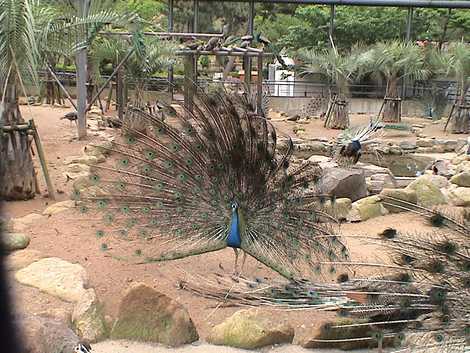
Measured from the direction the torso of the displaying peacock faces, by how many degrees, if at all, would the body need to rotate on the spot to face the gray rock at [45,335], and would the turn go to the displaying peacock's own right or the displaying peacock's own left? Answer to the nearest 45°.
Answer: approximately 45° to the displaying peacock's own right

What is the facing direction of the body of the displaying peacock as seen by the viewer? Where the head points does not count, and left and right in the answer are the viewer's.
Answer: facing the viewer

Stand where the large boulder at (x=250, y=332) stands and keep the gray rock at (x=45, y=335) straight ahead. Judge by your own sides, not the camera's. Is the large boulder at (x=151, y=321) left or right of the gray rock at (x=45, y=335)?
right

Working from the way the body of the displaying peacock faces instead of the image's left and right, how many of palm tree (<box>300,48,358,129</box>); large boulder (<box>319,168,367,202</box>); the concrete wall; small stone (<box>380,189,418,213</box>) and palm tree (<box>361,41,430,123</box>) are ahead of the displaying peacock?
0

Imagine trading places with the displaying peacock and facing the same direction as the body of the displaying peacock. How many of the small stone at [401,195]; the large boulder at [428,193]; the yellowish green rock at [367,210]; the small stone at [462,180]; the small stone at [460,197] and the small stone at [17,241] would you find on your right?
1

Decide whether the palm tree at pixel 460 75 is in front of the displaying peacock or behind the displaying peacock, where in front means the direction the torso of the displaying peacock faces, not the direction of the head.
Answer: behind

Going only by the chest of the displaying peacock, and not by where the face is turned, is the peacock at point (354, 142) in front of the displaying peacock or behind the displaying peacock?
behind

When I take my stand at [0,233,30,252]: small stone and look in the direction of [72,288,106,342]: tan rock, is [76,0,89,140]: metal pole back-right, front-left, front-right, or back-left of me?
back-left

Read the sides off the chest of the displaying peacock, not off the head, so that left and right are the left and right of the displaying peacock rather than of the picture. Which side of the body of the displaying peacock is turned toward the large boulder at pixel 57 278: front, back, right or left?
right

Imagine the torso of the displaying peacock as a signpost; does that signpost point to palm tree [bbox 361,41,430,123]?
no

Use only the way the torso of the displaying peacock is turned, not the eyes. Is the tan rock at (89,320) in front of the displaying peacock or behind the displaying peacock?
in front

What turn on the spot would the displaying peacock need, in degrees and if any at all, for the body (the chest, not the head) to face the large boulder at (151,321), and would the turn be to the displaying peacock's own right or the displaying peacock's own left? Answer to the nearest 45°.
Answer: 0° — it already faces it

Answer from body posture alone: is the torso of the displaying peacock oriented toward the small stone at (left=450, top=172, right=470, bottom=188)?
no

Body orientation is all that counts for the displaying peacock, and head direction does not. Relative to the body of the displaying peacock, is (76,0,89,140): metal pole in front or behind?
behind

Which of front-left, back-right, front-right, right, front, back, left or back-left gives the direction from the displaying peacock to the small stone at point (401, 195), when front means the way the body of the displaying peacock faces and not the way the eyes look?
back-left

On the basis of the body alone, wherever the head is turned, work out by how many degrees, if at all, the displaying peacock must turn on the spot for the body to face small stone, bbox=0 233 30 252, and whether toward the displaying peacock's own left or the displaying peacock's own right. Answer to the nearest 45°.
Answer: approximately 90° to the displaying peacock's own right

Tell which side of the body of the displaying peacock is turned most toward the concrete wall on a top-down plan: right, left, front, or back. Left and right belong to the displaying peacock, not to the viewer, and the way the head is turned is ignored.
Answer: back
